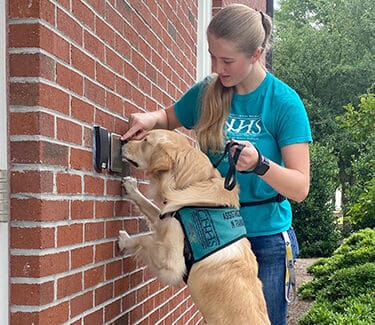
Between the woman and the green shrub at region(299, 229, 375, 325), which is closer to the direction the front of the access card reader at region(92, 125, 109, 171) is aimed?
the woman

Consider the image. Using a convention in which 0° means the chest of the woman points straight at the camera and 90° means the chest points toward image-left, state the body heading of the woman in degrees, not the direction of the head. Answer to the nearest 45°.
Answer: approximately 45°

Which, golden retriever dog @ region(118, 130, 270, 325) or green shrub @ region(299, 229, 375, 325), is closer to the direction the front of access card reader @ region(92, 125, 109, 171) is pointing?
the golden retriever dog

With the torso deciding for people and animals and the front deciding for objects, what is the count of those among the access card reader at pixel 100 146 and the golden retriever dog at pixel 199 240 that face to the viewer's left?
1

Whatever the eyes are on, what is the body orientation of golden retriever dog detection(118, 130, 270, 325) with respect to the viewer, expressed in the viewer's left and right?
facing to the left of the viewer

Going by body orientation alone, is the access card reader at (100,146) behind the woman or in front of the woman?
in front

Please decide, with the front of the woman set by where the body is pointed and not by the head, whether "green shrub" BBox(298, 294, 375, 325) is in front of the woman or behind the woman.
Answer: behind

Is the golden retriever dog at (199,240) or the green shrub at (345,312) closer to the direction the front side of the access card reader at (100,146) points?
the golden retriever dog

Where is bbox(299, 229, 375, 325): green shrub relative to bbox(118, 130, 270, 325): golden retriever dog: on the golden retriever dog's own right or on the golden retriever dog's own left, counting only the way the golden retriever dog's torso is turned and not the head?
on the golden retriever dog's own right

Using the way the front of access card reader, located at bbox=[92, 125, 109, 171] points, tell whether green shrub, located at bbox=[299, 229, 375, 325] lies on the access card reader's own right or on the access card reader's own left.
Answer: on the access card reader's own left

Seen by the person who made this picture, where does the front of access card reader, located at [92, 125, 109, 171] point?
facing the viewer and to the right of the viewer
